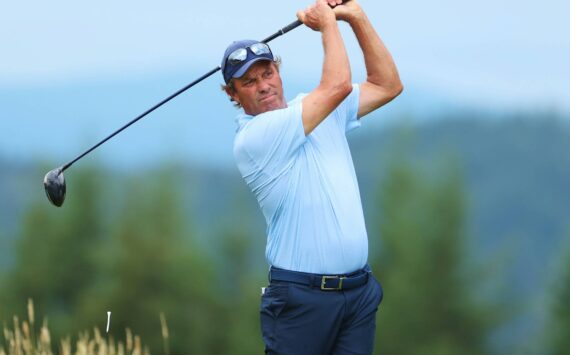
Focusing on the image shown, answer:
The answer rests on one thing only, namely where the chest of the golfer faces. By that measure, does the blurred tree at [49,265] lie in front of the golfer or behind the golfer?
behind

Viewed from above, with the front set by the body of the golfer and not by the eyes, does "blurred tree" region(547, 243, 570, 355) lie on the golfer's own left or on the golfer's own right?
on the golfer's own left

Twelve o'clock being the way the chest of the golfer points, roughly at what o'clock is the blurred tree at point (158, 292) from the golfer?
The blurred tree is roughly at 7 o'clock from the golfer.

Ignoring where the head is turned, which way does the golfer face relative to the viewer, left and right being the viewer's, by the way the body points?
facing the viewer and to the right of the viewer
